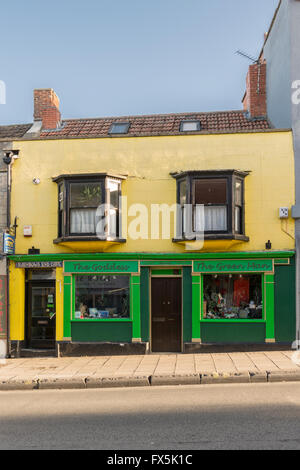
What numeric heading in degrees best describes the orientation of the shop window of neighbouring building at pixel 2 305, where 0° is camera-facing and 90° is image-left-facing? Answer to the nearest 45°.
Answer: approximately 0°

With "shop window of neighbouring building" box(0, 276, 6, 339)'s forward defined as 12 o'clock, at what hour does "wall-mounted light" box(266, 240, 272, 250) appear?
The wall-mounted light is roughly at 10 o'clock from the shop window of neighbouring building.
